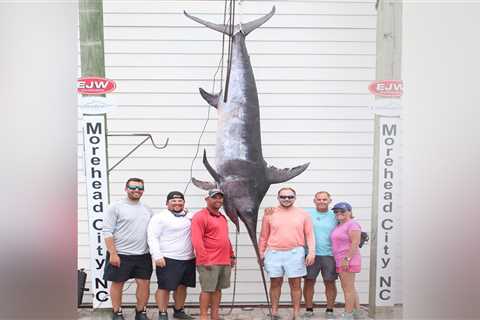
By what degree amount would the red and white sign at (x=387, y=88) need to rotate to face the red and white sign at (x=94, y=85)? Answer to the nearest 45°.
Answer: approximately 90° to its right

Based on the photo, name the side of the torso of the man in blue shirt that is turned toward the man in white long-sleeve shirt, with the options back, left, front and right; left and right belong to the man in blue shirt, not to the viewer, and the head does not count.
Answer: right

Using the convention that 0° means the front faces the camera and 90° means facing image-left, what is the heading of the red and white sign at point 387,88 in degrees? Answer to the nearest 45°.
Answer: approximately 0°

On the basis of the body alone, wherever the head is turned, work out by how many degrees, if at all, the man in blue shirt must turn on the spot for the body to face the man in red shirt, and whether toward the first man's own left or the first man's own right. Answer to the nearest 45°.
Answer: approximately 45° to the first man's own right

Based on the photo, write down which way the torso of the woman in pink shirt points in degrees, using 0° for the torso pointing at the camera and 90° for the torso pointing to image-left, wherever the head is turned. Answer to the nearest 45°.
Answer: approximately 45°
